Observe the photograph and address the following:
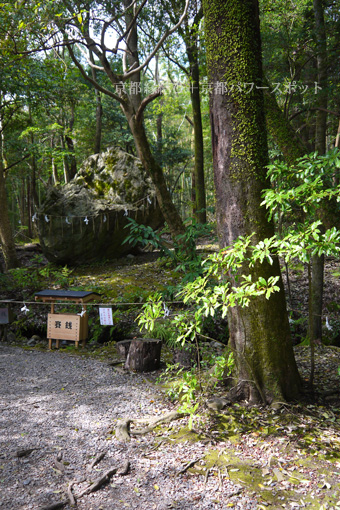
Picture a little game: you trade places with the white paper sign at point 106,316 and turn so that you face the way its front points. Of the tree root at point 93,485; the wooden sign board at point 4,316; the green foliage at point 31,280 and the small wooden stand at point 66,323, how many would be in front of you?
1

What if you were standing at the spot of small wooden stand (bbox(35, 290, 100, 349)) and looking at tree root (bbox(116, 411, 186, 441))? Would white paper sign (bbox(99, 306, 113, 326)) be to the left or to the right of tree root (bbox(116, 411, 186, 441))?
left

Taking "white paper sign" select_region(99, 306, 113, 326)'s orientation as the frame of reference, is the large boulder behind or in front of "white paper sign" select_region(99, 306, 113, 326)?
behind

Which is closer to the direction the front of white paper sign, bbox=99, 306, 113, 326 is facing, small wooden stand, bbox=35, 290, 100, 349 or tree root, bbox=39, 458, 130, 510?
the tree root

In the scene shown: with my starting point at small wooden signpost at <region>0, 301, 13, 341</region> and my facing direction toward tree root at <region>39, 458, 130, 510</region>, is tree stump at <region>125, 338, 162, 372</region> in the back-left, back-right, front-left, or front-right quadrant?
front-left

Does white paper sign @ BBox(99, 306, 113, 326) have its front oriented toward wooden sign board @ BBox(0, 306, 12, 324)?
no

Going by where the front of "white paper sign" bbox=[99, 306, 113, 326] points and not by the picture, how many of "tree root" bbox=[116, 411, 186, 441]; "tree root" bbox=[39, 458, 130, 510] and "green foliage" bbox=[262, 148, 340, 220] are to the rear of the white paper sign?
0

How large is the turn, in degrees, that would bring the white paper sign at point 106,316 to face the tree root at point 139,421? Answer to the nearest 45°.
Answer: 0° — it already faces it

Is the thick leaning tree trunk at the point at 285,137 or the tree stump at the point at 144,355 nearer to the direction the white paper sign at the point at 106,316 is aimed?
the tree stump

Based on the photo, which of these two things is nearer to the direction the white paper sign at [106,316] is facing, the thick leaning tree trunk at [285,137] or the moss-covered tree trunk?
the moss-covered tree trunk

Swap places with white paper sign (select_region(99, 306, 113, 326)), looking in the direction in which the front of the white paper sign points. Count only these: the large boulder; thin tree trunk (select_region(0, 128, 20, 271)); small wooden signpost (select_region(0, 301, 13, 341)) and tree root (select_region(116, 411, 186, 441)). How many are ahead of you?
1

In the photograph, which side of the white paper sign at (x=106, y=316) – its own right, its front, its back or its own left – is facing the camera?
front

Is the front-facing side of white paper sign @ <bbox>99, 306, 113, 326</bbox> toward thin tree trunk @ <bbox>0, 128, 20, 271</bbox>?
no

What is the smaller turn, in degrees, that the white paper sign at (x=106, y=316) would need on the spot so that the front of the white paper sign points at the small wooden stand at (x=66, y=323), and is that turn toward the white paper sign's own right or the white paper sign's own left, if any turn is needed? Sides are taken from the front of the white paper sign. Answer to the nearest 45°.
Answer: approximately 135° to the white paper sign's own right
